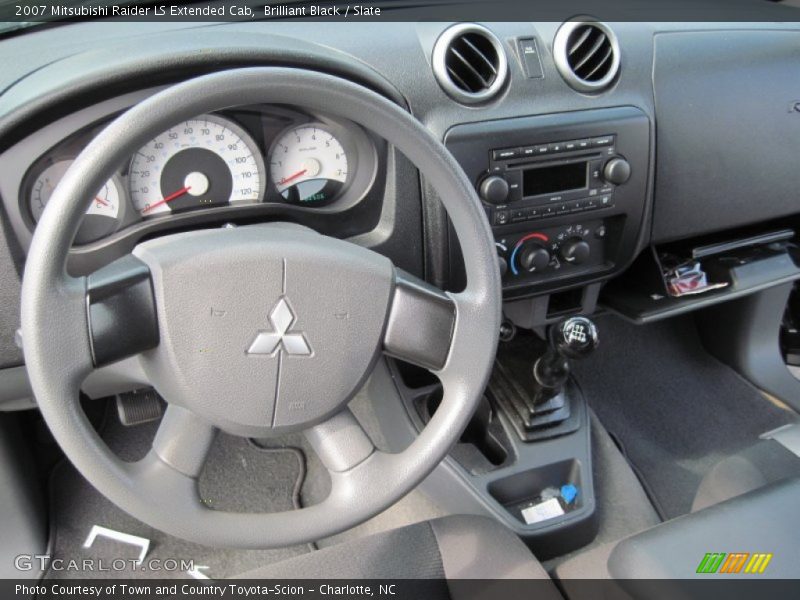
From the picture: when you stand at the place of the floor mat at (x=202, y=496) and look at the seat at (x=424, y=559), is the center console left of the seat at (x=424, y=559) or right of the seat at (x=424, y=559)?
left

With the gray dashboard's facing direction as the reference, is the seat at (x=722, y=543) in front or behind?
in front

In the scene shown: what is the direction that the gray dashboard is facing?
toward the camera

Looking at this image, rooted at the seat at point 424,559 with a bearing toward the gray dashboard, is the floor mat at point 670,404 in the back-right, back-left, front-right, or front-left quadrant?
front-right
